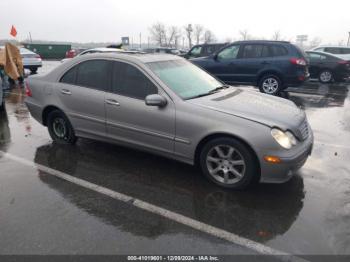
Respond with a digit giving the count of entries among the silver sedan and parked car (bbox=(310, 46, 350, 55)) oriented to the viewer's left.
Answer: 1

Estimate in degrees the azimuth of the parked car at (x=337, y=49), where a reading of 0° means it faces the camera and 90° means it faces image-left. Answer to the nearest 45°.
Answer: approximately 90°

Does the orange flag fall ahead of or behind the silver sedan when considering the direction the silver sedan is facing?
behind

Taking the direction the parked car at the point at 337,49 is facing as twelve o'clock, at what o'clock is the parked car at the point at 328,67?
the parked car at the point at 328,67 is roughly at 9 o'clock from the parked car at the point at 337,49.

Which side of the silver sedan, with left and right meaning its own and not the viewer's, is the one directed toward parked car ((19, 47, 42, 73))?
back

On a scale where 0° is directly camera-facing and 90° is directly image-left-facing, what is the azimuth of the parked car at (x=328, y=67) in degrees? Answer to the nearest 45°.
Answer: approximately 135°

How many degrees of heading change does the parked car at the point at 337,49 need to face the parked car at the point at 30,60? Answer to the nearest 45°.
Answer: approximately 45° to its left
